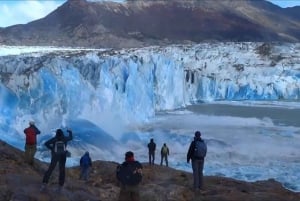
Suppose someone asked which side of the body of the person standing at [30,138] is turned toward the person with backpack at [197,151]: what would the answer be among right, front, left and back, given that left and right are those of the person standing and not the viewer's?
right

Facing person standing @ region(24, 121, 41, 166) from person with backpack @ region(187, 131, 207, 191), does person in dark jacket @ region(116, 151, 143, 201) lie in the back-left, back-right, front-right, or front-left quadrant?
front-left

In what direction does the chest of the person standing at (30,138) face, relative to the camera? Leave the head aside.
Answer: away from the camera

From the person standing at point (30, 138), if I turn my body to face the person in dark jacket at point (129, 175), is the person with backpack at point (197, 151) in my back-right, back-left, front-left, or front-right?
front-left

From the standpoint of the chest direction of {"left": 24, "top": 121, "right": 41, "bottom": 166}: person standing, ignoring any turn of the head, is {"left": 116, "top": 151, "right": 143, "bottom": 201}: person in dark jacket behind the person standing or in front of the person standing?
behind

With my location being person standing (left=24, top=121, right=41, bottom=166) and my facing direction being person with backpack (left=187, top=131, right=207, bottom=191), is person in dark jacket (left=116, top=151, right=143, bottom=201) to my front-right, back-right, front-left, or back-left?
front-right

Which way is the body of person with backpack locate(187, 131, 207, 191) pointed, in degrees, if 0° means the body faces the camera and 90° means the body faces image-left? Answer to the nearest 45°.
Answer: approximately 135°

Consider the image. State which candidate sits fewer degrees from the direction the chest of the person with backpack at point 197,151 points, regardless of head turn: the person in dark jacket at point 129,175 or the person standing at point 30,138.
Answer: the person standing

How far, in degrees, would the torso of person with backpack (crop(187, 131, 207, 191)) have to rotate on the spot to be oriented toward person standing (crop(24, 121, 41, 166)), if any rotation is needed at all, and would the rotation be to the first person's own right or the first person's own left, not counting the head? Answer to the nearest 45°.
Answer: approximately 45° to the first person's own left

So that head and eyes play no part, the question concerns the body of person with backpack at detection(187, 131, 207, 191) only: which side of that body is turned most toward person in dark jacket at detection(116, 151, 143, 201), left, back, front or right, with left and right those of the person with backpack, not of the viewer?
left

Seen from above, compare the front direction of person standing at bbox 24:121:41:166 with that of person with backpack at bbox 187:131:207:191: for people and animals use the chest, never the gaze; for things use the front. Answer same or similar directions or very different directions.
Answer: same or similar directions

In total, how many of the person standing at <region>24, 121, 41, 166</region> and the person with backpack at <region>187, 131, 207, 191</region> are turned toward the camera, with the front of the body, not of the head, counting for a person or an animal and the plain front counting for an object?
0
